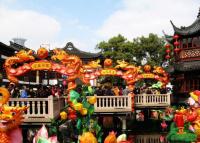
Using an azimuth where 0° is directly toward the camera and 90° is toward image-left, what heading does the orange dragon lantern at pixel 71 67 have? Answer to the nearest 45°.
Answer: approximately 90°

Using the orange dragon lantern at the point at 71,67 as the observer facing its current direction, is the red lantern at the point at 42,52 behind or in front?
in front

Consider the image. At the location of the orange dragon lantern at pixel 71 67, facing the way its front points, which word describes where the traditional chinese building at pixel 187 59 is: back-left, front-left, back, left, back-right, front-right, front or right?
back-right

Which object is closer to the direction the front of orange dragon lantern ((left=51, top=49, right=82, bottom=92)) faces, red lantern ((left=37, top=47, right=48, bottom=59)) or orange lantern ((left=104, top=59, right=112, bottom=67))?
the red lantern

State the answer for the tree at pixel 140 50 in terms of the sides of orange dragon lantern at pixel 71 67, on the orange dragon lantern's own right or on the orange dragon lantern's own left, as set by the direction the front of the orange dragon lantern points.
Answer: on the orange dragon lantern's own right

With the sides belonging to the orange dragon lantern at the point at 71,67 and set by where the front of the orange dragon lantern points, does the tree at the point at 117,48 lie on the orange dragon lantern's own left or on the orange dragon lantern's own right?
on the orange dragon lantern's own right

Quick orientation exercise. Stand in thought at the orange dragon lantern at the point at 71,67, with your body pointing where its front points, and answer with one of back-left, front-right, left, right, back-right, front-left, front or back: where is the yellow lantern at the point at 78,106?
left
